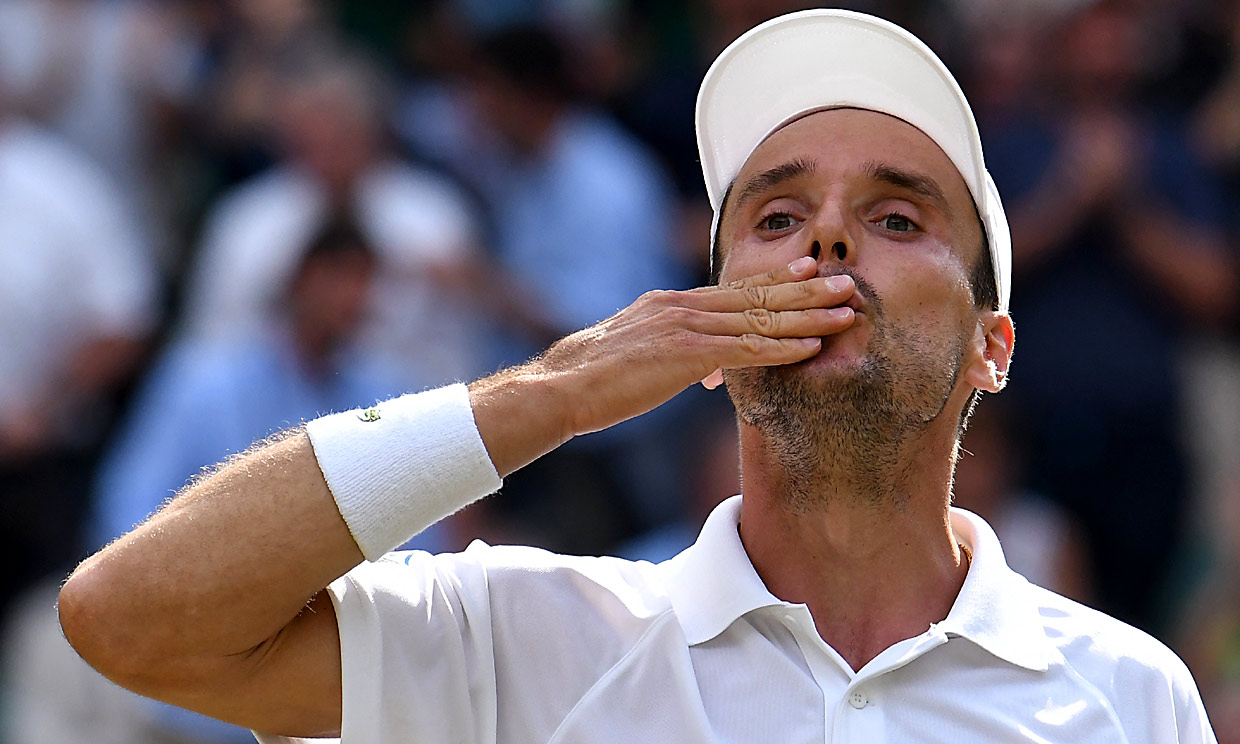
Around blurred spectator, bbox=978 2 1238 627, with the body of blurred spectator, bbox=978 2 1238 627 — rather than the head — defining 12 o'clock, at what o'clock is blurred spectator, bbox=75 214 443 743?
blurred spectator, bbox=75 214 443 743 is roughly at 2 o'clock from blurred spectator, bbox=978 2 1238 627.

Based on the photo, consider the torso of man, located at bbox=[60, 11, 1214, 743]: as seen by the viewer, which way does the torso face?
toward the camera

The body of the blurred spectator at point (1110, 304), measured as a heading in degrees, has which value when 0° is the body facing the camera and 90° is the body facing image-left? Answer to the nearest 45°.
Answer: approximately 0°

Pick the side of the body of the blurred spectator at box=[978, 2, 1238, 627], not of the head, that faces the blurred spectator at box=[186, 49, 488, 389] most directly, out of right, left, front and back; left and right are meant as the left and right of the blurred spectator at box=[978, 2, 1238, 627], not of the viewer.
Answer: right

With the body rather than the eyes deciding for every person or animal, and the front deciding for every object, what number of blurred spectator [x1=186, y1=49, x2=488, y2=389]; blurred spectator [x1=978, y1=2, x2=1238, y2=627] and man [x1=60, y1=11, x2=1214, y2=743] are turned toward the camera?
3

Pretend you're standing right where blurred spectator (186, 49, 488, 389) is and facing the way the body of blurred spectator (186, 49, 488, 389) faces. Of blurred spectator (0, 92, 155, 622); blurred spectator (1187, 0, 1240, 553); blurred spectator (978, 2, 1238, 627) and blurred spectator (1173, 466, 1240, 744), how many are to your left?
3

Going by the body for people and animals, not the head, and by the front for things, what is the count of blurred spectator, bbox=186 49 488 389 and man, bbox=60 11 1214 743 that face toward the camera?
2

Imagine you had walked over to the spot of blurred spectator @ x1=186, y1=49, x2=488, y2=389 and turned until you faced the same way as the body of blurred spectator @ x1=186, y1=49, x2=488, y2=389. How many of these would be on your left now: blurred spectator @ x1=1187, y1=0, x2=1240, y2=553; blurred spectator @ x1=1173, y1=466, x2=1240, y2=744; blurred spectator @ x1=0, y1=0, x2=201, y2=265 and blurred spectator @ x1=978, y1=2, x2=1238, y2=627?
3

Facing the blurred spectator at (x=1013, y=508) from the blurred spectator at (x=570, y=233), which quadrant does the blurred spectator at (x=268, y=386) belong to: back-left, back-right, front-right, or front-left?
back-right

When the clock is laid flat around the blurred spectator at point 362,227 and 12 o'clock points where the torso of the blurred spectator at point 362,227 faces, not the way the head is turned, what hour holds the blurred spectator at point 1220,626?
the blurred spectator at point 1220,626 is roughly at 9 o'clock from the blurred spectator at point 362,227.

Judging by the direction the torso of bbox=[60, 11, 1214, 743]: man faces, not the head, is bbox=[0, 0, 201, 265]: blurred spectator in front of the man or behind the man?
behind

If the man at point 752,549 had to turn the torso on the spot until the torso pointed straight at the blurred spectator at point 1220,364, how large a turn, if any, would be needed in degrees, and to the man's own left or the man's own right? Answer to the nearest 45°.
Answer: approximately 135° to the man's own left

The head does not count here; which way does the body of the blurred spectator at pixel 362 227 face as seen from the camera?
toward the camera

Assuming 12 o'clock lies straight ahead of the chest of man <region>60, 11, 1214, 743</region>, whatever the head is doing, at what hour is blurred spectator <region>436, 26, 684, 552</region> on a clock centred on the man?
The blurred spectator is roughly at 6 o'clock from the man.

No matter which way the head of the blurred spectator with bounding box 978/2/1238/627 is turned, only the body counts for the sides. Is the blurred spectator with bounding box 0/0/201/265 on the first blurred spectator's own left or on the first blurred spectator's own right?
on the first blurred spectator's own right

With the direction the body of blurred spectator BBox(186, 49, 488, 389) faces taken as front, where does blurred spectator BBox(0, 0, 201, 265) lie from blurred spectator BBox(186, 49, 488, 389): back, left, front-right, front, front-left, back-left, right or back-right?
back-right
